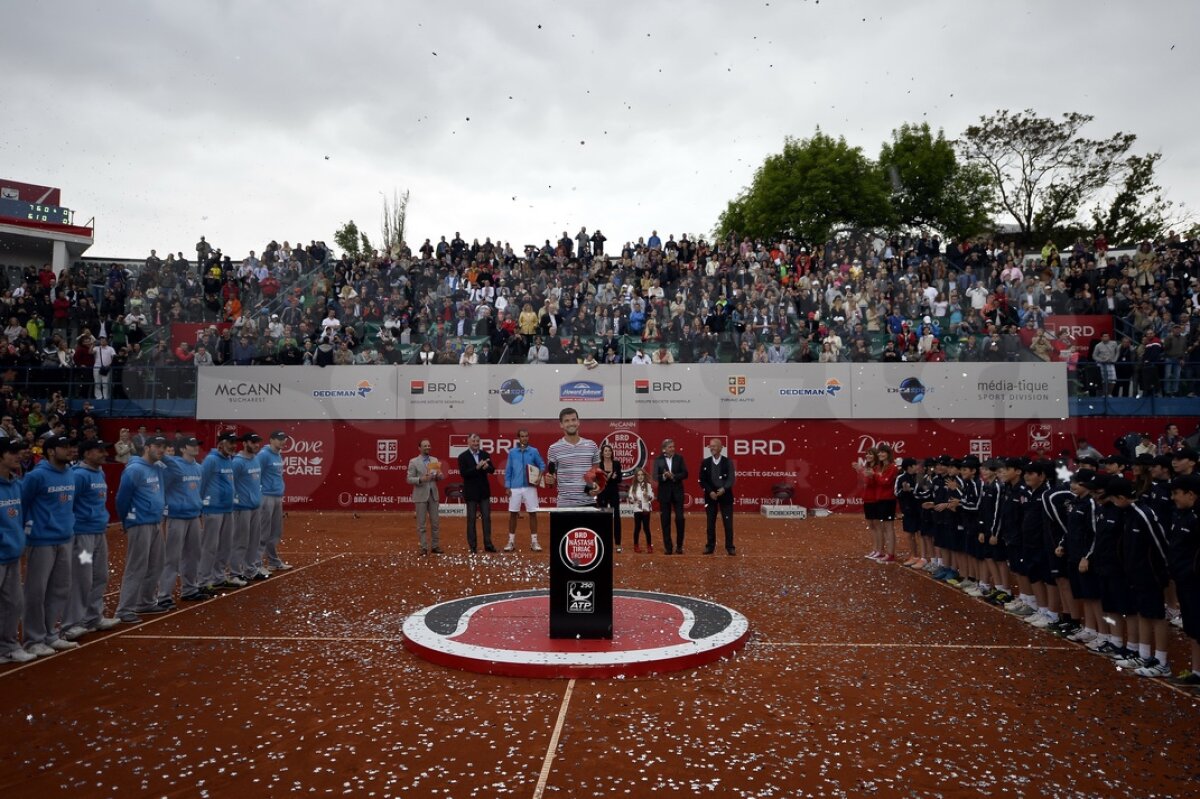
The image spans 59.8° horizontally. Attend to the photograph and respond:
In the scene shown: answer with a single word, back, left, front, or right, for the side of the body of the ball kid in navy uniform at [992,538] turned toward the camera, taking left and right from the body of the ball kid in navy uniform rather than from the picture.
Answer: left

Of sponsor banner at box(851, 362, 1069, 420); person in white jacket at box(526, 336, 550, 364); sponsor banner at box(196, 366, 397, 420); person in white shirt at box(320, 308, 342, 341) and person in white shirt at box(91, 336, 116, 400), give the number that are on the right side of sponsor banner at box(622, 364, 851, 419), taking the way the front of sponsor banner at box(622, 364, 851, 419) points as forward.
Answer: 4

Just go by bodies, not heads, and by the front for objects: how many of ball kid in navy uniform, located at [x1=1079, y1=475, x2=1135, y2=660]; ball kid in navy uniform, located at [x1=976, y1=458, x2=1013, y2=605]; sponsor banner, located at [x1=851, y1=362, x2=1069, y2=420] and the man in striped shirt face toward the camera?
2

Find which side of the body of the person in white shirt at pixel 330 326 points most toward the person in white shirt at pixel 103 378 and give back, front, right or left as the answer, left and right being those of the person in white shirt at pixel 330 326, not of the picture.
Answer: right

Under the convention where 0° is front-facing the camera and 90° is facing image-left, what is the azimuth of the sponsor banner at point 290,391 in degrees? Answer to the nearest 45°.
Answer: approximately 0°

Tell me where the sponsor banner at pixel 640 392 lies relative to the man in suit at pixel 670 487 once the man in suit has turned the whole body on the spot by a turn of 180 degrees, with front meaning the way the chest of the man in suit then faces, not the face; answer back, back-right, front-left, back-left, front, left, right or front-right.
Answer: front

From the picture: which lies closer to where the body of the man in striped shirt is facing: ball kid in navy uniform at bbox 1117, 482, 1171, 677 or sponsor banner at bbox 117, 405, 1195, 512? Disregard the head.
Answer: the ball kid in navy uniform

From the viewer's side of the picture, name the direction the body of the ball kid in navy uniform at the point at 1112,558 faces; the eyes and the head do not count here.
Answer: to the viewer's left

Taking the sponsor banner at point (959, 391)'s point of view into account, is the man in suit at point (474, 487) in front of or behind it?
in front

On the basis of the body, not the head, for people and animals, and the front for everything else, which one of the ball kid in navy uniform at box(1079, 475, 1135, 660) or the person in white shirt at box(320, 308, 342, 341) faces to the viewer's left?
the ball kid in navy uniform
